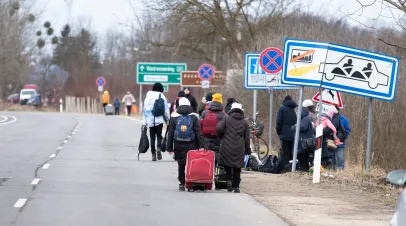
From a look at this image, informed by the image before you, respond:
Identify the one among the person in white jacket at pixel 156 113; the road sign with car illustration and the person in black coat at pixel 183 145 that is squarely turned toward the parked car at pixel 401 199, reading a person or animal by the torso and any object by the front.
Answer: the road sign with car illustration

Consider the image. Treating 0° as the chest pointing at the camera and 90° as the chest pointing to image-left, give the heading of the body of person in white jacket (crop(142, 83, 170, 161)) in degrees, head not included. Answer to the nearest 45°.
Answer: approximately 180°

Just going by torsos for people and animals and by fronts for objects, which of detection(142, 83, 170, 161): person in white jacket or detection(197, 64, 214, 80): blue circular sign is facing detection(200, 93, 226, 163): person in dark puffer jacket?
the blue circular sign

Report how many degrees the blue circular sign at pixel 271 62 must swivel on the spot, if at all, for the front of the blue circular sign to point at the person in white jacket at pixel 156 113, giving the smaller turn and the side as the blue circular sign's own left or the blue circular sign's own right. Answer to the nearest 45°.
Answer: approximately 90° to the blue circular sign's own right

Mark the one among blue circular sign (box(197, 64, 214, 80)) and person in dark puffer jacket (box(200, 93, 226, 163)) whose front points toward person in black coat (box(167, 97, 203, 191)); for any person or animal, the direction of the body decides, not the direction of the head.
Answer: the blue circular sign

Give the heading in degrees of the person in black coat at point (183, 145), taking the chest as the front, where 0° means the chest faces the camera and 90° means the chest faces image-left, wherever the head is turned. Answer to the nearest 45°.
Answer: approximately 180°

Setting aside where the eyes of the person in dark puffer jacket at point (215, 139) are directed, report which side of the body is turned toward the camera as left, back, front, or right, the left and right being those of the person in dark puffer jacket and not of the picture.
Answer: back

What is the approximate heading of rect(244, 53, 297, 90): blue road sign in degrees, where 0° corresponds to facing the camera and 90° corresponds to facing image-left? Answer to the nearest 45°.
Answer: approximately 0°

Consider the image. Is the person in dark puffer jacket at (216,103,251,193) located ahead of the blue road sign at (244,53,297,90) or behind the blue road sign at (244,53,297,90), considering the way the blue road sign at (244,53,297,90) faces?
ahead

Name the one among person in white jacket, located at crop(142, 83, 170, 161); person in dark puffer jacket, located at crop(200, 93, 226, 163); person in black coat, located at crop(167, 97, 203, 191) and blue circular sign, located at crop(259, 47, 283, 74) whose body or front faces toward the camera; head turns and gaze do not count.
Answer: the blue circular sign

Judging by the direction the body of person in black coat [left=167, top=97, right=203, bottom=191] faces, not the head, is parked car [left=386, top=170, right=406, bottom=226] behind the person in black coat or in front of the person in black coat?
behind

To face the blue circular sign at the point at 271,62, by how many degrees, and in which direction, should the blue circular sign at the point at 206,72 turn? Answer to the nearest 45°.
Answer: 0° — it already faces it

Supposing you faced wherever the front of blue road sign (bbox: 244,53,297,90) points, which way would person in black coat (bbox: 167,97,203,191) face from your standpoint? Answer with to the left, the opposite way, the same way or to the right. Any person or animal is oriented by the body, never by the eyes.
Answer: the opposite way
